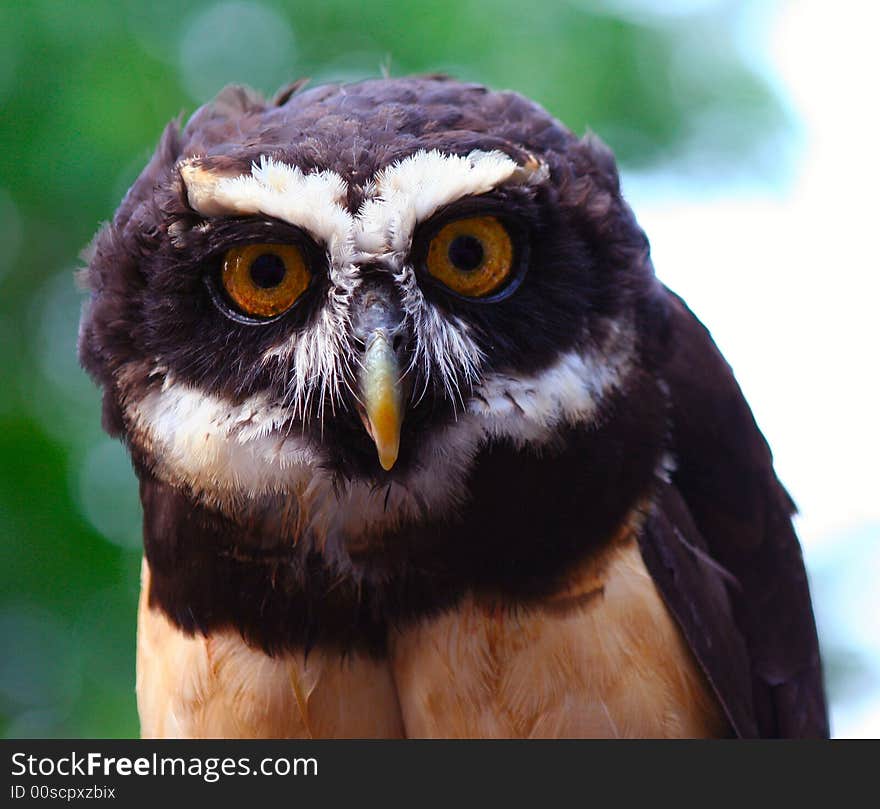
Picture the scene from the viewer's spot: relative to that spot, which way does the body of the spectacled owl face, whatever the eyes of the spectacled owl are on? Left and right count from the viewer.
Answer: facing the viewer
